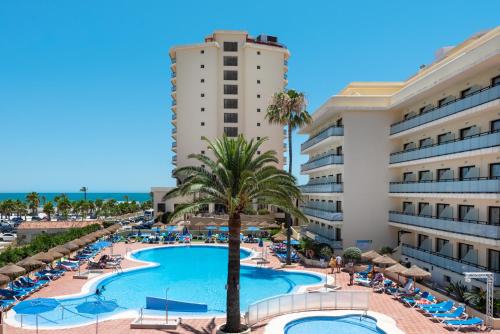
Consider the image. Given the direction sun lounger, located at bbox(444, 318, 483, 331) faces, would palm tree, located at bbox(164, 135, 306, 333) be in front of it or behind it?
in front

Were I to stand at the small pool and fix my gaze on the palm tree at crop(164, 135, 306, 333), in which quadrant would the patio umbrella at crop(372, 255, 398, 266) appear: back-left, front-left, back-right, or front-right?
back-right

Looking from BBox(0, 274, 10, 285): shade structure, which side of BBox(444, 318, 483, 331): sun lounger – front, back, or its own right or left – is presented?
front

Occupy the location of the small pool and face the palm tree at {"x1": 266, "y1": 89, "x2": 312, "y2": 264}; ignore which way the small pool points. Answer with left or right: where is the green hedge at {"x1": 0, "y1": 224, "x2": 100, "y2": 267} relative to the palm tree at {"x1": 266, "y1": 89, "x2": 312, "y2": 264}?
left

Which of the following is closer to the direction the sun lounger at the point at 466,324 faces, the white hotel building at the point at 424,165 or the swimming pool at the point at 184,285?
the swimming pool

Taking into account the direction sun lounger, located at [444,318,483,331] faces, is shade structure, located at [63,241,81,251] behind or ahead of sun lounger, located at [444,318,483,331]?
ahead

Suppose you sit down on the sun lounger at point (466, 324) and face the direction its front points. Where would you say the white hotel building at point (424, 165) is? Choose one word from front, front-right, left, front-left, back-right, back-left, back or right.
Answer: right

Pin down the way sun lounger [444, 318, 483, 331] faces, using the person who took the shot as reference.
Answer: facing to the left of the viewer
